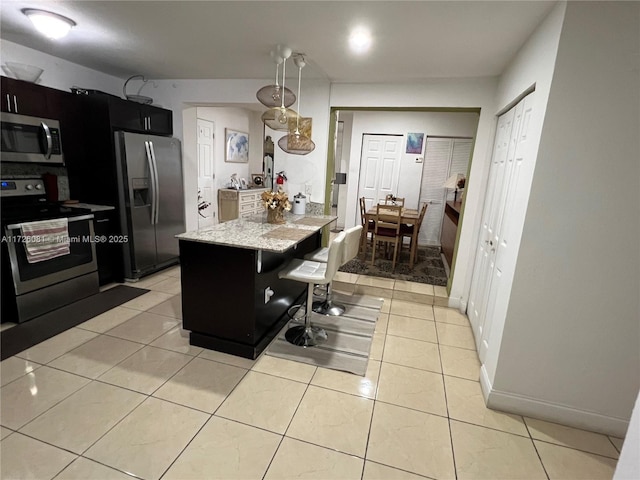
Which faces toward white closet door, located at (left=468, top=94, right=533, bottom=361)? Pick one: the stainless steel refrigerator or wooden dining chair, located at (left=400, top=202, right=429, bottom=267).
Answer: the stainless steel refrigerator

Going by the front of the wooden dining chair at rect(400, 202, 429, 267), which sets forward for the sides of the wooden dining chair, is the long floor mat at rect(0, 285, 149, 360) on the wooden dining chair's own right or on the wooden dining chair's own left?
on the wooden dining chair's own left

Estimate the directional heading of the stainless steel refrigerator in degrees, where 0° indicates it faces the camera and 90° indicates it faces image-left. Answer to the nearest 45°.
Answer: approximately 315°

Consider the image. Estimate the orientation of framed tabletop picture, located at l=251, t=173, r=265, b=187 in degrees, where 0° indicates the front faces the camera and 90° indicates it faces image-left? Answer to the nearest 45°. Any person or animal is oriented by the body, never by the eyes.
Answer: approximately 0°

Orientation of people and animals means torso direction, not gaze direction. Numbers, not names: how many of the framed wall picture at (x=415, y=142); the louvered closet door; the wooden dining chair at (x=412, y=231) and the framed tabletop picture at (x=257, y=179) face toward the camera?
3

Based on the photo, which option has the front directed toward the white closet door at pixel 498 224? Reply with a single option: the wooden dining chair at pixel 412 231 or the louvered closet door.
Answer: the louvered closet door
